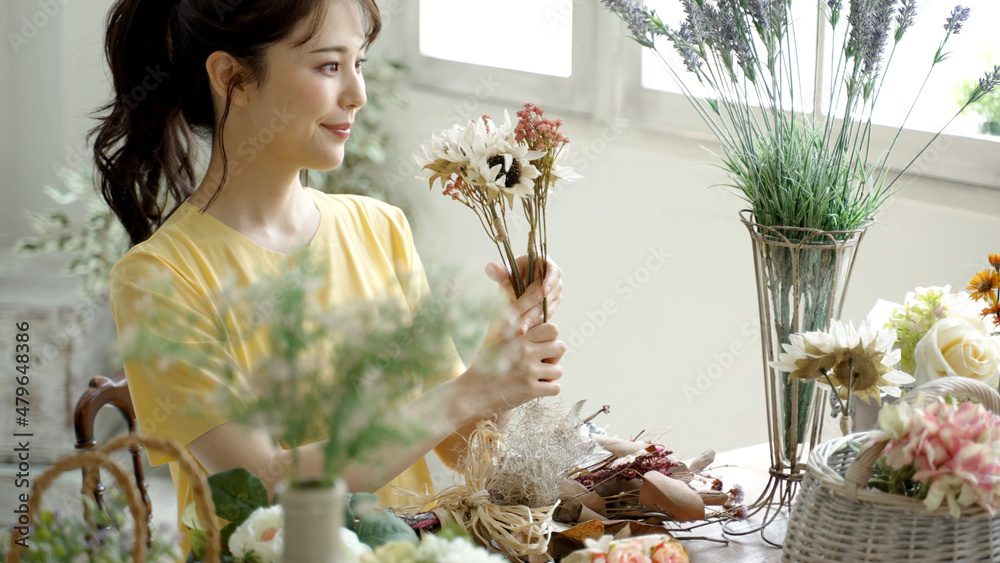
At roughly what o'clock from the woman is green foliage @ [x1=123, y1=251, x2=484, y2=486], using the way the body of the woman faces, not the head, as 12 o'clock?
The green foliage is roughly at 1 o'clock from the woman.

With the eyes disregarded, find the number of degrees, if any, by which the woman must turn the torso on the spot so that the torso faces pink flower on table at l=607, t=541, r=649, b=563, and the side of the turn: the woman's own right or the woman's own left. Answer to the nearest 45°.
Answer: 0° — they already face it

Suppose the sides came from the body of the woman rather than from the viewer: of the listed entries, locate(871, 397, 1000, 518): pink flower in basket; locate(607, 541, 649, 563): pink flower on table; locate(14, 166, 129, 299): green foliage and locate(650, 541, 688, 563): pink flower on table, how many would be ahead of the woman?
3

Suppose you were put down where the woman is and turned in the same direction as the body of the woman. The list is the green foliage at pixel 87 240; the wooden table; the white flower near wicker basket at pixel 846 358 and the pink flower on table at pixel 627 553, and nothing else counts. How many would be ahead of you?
3

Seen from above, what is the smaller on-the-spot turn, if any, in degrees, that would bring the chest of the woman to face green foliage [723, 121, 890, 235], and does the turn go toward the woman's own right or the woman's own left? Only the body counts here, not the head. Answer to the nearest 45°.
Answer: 0° — they already face it

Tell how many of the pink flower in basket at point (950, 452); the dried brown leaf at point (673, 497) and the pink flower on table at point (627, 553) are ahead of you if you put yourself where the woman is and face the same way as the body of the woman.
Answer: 3

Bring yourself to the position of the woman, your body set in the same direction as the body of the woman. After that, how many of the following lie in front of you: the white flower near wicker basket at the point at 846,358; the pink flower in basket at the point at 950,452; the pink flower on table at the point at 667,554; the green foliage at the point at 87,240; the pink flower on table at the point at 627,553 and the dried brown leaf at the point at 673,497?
5

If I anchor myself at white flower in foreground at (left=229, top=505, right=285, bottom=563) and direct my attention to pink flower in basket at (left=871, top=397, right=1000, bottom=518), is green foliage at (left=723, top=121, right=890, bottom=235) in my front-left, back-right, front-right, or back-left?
front-left

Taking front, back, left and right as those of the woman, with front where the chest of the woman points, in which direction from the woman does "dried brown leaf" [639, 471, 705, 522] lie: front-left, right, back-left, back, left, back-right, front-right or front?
front

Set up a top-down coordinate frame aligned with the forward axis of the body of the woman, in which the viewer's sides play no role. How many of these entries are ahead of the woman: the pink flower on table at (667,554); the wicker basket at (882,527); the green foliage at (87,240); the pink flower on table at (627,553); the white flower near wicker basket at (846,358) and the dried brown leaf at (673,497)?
5

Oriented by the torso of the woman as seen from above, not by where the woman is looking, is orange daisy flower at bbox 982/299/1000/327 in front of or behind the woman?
in front

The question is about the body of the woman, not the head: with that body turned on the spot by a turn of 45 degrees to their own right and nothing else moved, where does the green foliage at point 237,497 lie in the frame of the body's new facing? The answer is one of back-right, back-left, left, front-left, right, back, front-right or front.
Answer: front

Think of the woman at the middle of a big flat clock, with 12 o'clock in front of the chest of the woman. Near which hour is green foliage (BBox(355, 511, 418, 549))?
The green foliage is roughly at 1 o'clock from the woman.

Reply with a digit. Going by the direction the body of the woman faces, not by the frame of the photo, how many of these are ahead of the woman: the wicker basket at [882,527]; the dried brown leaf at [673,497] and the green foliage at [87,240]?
2

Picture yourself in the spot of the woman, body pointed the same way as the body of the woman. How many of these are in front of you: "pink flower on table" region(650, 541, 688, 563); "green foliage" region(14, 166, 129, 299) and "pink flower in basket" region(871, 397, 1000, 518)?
2

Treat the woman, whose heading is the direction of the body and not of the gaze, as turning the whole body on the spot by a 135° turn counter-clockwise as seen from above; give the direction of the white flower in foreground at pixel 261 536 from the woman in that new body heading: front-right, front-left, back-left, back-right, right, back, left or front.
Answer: back

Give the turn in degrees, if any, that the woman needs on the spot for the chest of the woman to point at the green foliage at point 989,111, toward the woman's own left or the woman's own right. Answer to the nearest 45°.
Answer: approximately 45° to the woman's own left

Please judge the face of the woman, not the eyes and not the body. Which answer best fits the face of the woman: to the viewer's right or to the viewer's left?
to the viewer's right
